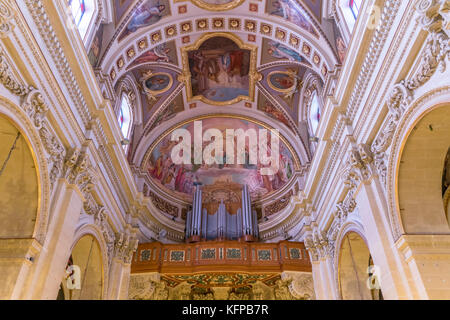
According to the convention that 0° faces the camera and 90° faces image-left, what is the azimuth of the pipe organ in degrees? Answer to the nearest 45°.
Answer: approximately 0°

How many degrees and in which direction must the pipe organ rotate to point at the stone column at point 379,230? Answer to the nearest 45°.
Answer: approximately 45° to its left

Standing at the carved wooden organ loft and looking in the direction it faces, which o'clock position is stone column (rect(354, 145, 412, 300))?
The stone column is roughly at 11 o'clock from the carved wooden organ loft.
